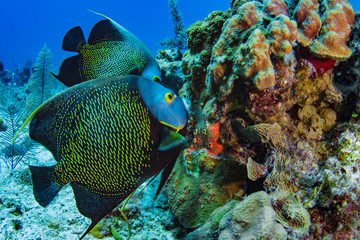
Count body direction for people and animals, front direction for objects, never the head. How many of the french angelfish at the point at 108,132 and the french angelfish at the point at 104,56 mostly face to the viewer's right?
2

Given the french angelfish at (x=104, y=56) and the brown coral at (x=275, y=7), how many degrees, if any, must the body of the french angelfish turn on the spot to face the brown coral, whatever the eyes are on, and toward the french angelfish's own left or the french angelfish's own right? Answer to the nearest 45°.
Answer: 0° — it already faces it

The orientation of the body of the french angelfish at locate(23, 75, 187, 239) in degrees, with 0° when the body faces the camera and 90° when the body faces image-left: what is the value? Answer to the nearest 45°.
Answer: approximately 270°

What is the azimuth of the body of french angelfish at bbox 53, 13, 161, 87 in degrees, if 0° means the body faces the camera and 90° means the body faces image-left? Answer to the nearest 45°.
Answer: approximately 270°
